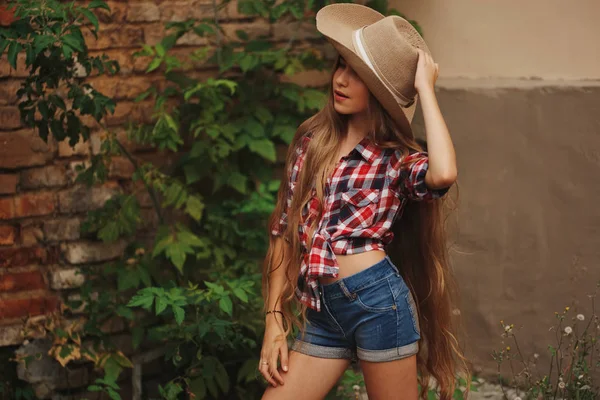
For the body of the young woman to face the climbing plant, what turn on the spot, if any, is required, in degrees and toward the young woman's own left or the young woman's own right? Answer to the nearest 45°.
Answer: approximately 90° to the young woman's own right

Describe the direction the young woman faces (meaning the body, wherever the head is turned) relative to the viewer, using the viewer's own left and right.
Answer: facing the viewer and to the left of the viewer
